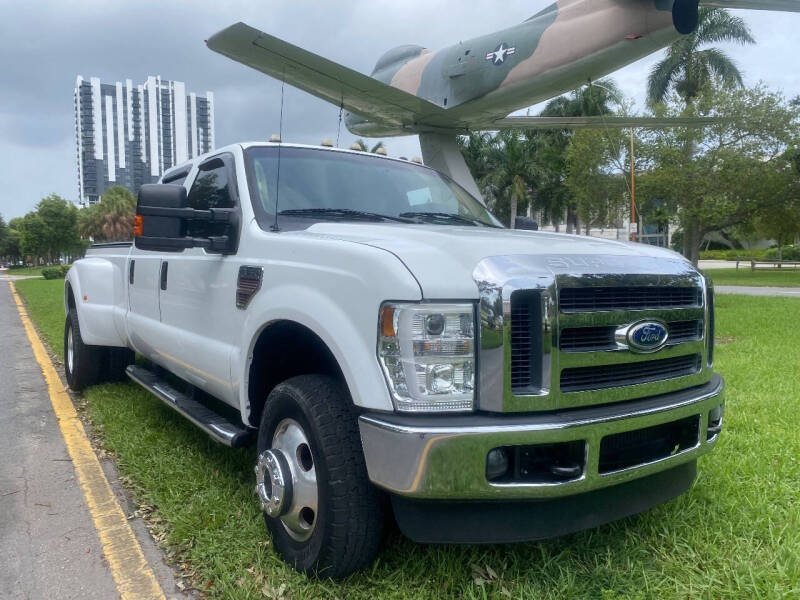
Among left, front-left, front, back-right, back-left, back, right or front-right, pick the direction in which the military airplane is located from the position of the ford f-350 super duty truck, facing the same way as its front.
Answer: back-left

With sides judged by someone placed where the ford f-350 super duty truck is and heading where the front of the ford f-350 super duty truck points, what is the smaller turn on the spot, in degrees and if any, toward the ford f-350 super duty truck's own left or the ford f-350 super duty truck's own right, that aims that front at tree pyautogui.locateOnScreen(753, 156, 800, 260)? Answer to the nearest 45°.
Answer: approximately 90° to the ford f-350 super duty truck's own left

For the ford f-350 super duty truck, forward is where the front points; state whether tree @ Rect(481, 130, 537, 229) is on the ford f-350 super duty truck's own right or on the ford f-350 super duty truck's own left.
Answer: on the ford f-350 super duty truck's own left

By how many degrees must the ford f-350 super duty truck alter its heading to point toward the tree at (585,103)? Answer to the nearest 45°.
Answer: approximately 135° to its left

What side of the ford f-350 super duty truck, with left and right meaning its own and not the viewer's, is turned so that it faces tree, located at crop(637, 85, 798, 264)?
left

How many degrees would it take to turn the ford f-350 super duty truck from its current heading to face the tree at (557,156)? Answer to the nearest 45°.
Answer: approximately 135° to its left

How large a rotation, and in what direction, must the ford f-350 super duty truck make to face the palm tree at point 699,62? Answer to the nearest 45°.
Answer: approximately 90° to its left

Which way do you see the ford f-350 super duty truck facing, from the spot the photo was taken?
facing the viewer and to the right of the viewer
